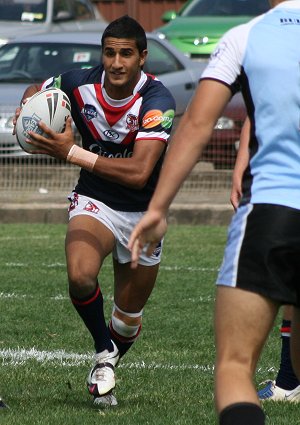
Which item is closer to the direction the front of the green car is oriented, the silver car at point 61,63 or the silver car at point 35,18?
the silver car at point 61,63

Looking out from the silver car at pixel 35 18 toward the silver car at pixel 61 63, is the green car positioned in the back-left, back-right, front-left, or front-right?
front-left

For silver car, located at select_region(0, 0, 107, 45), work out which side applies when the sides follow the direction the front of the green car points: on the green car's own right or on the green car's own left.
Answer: on the green car's own right

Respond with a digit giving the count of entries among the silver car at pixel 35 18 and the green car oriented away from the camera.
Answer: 0

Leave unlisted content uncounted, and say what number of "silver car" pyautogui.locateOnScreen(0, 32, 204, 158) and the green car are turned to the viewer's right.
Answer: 0

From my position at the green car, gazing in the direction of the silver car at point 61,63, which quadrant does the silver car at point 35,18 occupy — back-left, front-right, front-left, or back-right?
front-right

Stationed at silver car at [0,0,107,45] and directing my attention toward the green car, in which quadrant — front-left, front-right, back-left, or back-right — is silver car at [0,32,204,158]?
front-right

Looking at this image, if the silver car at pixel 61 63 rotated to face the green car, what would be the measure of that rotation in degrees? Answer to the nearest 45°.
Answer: approximately 180°

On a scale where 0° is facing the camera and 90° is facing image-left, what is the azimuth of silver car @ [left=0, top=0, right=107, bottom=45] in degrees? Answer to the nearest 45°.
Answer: approximately 45°

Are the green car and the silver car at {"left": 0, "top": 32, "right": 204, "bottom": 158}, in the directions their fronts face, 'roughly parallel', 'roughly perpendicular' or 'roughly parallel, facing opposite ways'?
roughly parallel

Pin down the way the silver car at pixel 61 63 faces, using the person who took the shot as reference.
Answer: facing the viewer and to the left of the viewer

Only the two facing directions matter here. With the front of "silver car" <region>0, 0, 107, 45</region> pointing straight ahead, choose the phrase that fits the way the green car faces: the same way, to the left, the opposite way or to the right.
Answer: the same way

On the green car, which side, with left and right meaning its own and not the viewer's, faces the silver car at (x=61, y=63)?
front

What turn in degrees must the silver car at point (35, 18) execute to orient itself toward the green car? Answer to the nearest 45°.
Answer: approximately 135° to its left

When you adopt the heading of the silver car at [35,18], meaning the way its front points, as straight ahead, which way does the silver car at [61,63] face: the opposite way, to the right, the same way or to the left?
the same way
